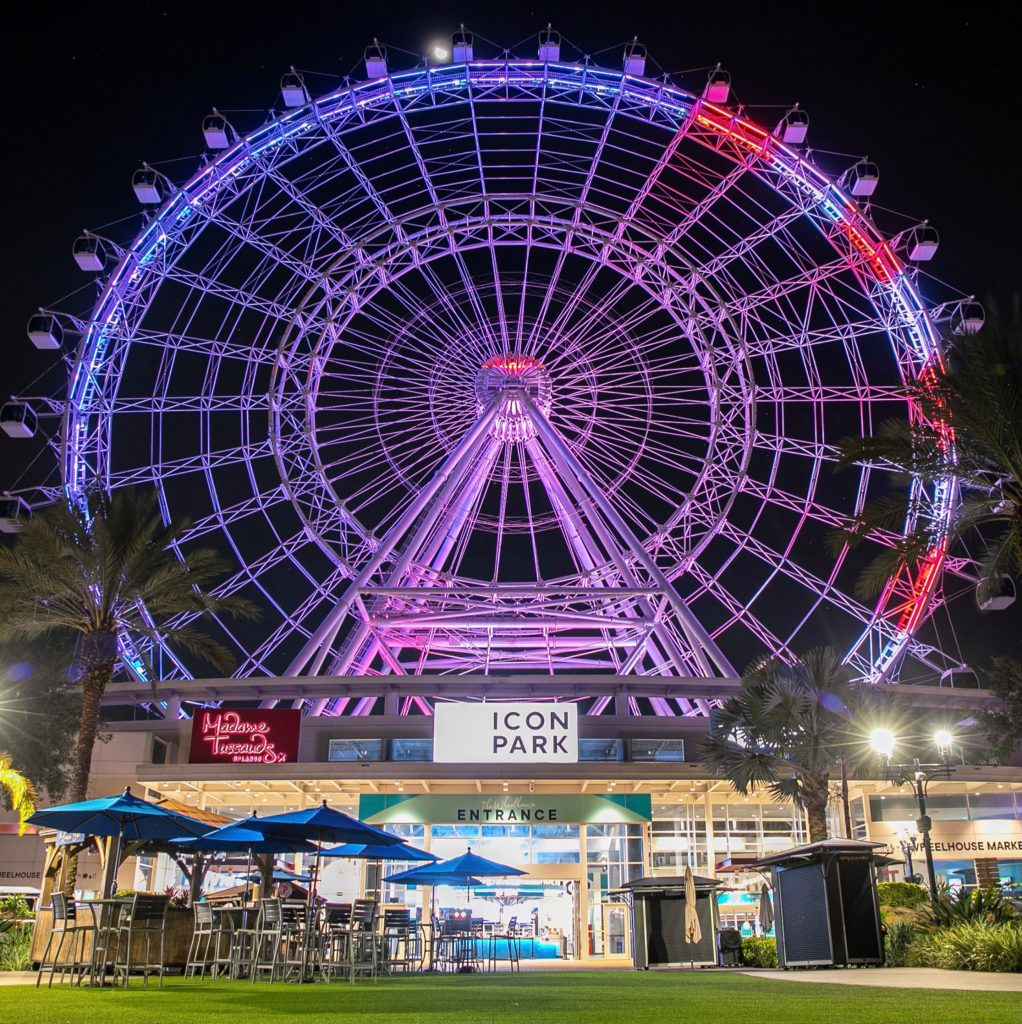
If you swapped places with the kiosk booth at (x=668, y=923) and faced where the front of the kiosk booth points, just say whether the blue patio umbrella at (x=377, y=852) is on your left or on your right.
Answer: on your right

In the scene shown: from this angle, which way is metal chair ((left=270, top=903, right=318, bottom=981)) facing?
away from the camera

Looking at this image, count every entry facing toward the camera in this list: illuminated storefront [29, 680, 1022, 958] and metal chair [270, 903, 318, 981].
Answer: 1

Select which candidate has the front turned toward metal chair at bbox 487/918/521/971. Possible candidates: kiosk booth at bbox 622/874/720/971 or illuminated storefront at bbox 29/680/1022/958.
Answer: the illuminated storefront

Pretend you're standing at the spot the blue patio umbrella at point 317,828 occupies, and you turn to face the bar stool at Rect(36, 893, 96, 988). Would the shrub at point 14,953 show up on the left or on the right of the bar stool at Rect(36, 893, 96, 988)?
right

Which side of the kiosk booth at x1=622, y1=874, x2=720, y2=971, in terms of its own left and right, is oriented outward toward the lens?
front

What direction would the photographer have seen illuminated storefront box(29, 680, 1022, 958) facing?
facing the viewer

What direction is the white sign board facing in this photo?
toward the camera

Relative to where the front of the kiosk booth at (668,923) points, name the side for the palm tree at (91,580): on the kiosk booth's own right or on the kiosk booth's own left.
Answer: on the kiosk booth's own right

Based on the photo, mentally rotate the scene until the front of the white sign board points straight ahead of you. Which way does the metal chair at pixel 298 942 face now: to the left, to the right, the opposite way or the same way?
the opposite way

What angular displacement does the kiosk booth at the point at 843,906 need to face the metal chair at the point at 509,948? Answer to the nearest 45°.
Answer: approximately 90° to its right

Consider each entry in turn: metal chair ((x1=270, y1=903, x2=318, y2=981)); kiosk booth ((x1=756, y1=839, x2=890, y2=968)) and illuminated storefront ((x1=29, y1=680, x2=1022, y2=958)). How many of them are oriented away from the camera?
1
